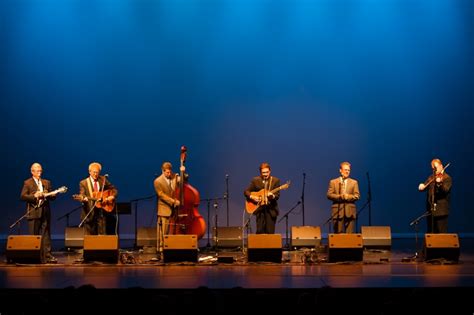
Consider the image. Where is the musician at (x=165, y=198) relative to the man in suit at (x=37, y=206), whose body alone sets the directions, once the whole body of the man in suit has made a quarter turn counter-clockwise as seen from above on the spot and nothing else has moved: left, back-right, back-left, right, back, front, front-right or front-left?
front-right

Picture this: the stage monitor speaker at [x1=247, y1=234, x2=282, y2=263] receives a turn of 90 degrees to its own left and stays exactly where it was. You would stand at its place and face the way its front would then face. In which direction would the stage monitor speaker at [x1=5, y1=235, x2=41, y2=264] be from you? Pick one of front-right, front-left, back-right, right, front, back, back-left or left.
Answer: front

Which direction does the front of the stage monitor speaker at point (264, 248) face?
away from the camera

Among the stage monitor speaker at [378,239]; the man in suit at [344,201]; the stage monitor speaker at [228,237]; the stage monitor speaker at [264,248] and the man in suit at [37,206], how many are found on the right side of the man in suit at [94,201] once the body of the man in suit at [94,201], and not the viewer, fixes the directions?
1

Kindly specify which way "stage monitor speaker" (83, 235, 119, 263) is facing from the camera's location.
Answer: facing away from the viewer

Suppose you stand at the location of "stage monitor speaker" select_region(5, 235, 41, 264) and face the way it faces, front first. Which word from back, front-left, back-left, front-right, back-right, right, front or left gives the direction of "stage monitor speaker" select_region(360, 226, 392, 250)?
right

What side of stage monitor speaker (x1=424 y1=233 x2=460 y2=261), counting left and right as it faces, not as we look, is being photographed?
back

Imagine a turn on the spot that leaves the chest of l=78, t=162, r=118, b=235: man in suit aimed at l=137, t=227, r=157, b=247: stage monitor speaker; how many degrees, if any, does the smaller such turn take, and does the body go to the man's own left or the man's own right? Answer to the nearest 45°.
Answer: approximately 135° to the man's own left

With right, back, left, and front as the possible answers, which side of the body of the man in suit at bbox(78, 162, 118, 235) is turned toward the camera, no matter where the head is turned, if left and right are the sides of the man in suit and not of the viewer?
front

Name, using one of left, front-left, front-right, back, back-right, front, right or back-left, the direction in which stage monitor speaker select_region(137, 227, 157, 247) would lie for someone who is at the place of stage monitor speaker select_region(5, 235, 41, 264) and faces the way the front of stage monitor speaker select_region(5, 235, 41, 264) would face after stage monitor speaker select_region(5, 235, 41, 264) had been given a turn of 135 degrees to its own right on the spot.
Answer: left

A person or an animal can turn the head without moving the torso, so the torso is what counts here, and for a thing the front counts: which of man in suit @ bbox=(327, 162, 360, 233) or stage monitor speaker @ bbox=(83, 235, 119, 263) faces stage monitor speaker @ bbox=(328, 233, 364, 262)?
the man in suit
